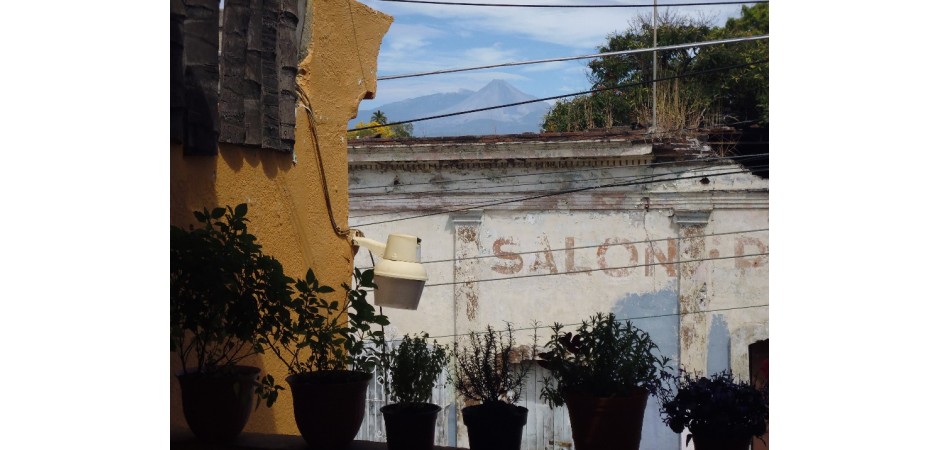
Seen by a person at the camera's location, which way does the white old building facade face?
facing the viewer

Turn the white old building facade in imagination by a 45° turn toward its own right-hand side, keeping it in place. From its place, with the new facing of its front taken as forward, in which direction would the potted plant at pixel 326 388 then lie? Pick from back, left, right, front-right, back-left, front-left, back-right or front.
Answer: front-left

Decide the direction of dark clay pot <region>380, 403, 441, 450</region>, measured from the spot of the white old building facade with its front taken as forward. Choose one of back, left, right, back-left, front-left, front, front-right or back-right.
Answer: front

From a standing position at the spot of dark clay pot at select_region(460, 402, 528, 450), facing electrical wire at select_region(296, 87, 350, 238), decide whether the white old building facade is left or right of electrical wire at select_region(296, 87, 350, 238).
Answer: right

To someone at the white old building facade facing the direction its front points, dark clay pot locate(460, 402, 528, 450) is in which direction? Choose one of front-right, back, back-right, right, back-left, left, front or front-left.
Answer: front

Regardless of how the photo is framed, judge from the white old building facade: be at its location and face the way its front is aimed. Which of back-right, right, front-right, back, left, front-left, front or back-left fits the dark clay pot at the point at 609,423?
front

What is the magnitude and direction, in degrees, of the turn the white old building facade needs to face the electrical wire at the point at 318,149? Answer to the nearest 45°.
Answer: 0° — it already faces it

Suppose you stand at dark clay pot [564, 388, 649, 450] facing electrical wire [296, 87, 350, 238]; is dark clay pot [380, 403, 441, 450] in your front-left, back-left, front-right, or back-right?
front-left

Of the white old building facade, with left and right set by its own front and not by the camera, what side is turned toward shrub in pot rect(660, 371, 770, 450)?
front

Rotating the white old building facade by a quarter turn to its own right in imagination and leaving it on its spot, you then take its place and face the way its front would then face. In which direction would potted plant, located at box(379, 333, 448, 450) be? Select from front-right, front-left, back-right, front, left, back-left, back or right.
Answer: left

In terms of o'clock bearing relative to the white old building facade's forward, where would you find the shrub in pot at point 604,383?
The shrub in pot is roughly at 12 o'clock from the white old building facade.

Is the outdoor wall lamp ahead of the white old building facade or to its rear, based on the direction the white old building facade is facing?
ahead
